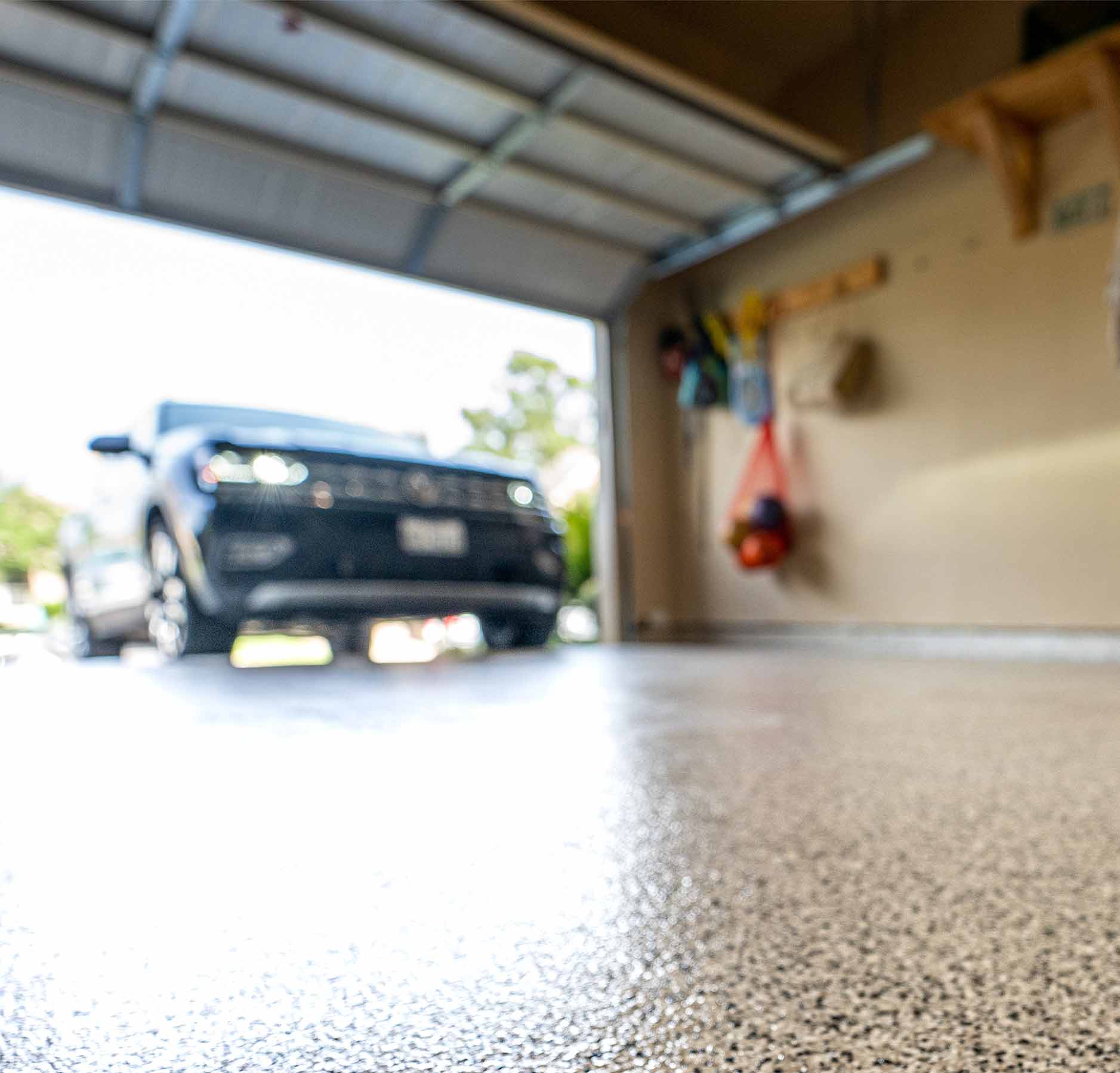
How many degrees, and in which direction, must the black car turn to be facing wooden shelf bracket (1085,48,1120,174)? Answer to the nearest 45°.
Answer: approximately 45° to its left

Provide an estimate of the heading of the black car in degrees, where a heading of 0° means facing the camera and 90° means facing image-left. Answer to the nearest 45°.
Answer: approximately 315°

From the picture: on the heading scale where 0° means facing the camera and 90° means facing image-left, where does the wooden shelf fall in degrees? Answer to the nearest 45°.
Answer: approximately 45°

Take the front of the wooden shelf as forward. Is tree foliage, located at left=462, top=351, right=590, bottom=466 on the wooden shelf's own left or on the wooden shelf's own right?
on the wooden shelf's own right

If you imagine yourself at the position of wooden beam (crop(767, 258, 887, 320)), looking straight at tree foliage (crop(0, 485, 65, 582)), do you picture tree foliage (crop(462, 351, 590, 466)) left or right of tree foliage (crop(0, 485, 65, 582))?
right
